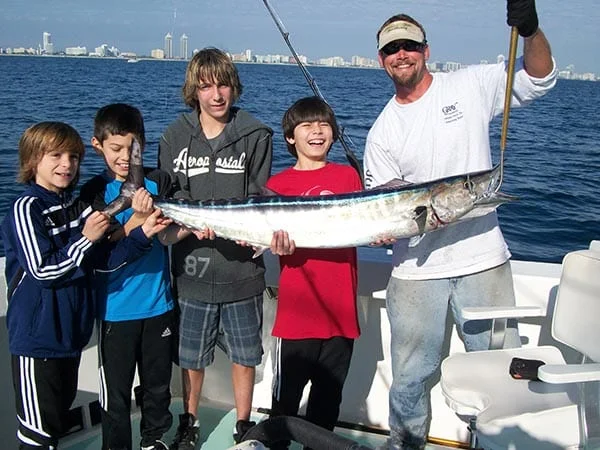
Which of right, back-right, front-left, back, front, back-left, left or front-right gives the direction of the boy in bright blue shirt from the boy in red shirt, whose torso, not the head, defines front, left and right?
right

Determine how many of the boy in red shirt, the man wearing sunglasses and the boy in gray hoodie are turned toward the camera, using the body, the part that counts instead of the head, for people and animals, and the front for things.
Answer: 3

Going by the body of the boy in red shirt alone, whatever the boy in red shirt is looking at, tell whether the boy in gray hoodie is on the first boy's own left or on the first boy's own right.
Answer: on the first boy's own right

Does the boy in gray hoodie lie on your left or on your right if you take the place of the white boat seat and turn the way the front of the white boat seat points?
on your right

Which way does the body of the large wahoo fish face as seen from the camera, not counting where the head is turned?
to the viewer's right

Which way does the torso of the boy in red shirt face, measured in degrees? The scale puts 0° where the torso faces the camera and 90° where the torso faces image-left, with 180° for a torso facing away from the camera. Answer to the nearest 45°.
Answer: approximately 0°

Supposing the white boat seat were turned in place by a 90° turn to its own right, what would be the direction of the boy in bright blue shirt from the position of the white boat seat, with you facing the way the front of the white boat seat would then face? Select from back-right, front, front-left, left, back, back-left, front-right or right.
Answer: front-left

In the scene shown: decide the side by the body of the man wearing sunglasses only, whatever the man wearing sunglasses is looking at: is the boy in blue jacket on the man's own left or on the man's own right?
on the man's own right

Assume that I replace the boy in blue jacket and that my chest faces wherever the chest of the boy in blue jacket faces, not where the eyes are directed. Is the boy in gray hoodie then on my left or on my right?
on my left
